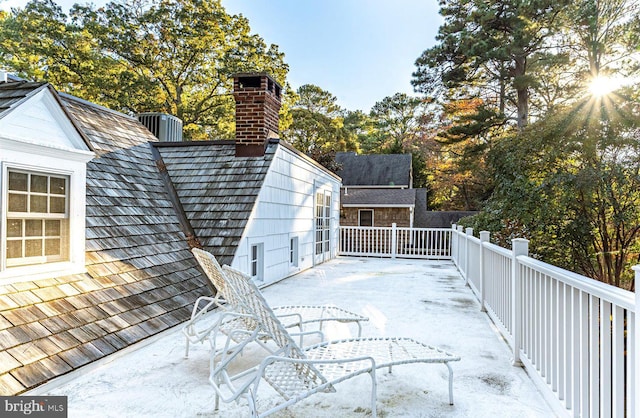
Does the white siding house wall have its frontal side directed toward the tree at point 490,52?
no

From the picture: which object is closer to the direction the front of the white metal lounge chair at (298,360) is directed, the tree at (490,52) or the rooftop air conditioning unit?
the tree

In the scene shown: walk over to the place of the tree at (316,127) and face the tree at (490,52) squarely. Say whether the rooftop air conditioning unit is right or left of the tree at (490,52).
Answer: right

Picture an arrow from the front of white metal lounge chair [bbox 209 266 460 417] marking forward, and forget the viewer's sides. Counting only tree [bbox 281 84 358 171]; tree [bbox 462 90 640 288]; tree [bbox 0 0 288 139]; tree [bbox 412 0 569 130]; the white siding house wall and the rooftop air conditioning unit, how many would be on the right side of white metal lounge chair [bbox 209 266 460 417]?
0

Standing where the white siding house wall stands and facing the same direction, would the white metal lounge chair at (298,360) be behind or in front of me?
in front

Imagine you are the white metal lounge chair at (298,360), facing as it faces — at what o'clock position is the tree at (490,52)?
The tree is roughly at 10 o'clock from the white metal lounge chair.

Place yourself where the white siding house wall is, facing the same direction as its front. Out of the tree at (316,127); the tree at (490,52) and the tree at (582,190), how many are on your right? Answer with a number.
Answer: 0

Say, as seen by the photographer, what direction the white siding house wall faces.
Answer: facing the viewer and to the right of the viewer

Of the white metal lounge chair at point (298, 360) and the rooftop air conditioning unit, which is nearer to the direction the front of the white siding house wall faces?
the white metal lounge chair

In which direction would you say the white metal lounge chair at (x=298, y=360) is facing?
to the viewer's right

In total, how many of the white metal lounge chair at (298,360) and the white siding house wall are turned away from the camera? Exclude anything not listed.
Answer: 0

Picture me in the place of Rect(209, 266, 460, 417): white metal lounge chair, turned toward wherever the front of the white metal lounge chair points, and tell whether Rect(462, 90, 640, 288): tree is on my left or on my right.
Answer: on my left

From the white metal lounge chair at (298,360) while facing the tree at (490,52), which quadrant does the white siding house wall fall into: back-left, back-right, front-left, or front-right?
front-left

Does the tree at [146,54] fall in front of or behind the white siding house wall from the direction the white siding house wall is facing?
behind

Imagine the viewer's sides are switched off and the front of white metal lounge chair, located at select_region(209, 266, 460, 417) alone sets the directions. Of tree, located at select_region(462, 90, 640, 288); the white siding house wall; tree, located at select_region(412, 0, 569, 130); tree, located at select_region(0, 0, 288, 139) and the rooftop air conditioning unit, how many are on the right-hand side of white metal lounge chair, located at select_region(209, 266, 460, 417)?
0
